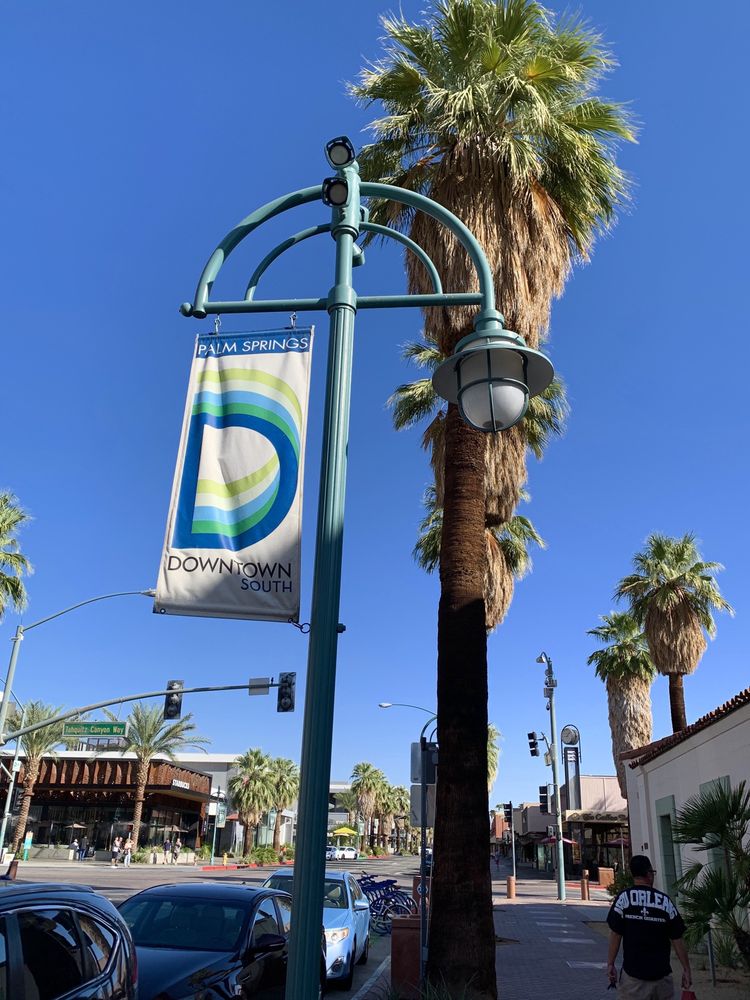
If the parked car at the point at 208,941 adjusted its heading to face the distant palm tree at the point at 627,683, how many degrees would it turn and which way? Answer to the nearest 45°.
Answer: approximately 180°

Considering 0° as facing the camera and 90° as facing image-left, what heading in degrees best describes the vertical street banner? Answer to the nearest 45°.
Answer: approximately 0°

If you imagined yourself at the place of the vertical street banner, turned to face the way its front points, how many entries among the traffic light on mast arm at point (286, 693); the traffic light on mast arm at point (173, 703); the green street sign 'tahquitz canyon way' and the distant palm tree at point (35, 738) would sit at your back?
4

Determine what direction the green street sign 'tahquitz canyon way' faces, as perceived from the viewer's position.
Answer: facing the viewer

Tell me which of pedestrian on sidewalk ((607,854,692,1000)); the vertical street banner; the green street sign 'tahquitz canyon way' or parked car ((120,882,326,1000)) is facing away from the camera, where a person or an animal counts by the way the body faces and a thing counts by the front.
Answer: the pedestrian on sidewalk

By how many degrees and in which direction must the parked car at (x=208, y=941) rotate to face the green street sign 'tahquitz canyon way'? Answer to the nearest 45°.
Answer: approximately 135° to its right

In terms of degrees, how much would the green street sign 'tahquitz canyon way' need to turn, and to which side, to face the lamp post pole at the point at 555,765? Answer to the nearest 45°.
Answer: approximately 90° to its left

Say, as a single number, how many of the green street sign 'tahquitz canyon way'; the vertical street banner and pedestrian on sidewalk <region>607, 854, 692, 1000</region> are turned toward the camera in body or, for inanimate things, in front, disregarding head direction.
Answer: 2

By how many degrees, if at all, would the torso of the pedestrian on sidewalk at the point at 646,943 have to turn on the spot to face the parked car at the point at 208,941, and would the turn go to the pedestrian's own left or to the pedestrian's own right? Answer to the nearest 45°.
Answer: approximately 90° to the pedestrian's own left

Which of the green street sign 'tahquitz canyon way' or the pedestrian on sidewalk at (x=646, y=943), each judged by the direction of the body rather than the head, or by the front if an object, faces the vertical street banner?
the green street sign 'tahquitz canyon way'

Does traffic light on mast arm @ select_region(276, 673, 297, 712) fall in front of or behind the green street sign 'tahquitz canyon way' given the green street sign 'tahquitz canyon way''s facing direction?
in front

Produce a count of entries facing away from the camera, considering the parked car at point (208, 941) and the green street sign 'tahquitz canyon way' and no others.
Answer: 0

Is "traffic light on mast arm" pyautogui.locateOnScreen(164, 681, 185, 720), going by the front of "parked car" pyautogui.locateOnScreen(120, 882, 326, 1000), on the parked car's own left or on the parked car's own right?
on the parked car's own right

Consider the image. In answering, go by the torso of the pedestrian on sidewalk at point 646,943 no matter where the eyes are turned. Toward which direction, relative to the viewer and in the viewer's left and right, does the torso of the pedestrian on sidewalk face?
facing away from the viewer

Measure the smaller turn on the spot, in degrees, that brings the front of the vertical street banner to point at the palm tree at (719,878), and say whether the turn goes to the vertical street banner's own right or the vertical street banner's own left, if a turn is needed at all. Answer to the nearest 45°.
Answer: approximately 135° to the vertical street banner's own left

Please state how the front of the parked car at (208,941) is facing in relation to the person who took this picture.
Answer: facing the viewer and to the left of the viewer
